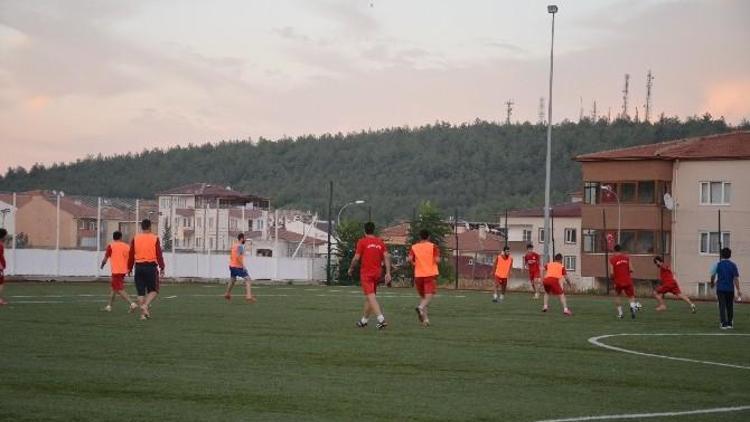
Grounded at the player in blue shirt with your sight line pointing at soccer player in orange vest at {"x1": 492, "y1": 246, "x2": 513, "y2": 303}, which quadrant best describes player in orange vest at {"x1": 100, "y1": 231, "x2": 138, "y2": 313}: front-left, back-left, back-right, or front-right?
front-left

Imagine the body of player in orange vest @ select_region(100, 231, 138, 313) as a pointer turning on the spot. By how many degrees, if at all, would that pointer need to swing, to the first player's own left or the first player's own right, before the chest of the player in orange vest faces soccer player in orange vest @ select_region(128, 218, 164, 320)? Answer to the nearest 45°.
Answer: approximately 135° to the first player's own left

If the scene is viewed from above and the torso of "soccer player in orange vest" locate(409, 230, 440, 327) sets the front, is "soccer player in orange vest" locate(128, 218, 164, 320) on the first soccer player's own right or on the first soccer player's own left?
on the first soccer player's own left

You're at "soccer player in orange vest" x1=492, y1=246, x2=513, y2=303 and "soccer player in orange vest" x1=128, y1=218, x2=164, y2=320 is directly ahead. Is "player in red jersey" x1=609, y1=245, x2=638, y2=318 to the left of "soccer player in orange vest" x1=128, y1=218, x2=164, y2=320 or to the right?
left

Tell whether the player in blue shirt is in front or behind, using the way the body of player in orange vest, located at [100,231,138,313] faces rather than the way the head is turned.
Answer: behind

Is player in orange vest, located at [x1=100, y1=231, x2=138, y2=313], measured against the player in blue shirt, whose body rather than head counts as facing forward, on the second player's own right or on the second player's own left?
on the second player's own left

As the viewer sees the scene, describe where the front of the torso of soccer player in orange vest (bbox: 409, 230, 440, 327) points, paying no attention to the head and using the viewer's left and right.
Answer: facing away from the viewer
